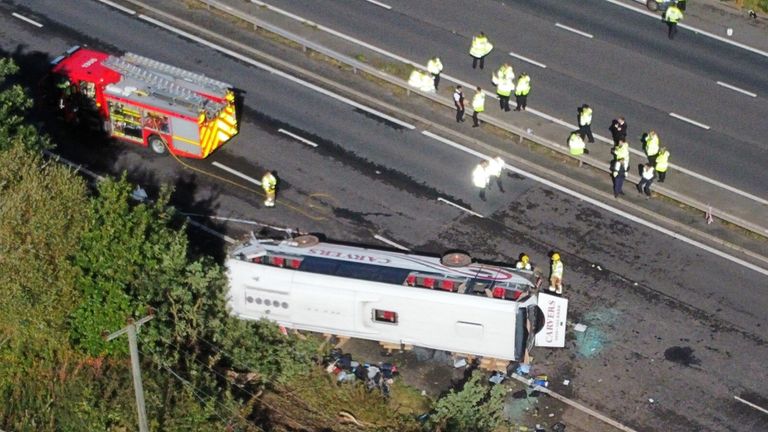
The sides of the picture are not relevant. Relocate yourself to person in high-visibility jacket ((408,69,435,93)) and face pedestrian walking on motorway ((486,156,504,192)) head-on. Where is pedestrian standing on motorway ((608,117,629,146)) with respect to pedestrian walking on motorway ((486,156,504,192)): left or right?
left

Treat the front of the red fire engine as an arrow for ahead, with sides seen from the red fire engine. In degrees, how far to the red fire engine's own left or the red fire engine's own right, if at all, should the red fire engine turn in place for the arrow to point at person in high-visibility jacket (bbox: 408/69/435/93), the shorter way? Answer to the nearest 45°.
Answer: approximately 135° to the red fire engine's own right

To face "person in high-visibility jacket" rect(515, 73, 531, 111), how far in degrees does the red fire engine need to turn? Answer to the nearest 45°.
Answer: approximately 135° to its right

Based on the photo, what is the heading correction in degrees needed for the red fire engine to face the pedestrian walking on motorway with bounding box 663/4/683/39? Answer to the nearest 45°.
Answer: approximately 135° to its right

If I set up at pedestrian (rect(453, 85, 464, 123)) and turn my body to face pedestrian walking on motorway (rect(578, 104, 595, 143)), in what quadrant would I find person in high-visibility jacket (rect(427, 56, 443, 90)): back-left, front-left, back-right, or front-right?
back-left

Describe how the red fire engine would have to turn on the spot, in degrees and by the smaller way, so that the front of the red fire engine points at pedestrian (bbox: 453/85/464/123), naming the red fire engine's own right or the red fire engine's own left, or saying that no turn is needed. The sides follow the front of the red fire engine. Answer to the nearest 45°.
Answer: approximately 135° to the red fire engine's own right

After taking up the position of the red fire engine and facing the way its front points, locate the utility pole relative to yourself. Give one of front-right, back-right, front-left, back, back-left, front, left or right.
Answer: back-left

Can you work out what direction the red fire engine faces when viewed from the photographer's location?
facing away from the viewer and to the left of the viewer

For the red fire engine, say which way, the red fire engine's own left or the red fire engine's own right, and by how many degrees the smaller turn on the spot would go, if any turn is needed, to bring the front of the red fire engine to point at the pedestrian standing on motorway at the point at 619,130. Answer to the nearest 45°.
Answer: approximately 135° to the red fire engine's own right

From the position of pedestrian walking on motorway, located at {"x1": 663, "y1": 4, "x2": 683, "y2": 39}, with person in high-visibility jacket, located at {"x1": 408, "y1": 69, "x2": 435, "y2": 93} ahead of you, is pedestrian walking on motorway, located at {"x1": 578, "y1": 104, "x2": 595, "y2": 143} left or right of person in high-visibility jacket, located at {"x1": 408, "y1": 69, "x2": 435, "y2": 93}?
left

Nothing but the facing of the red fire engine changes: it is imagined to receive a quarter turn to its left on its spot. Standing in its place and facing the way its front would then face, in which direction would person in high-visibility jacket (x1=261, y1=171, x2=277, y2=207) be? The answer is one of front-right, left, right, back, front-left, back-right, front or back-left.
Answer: left

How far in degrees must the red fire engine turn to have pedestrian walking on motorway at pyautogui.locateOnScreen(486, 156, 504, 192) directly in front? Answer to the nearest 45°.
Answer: approximately 135° to its right

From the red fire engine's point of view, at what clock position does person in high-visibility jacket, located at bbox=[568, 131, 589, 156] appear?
The person in high-visibility jacket is roughly at 5 o'clock from the red fire engine.
